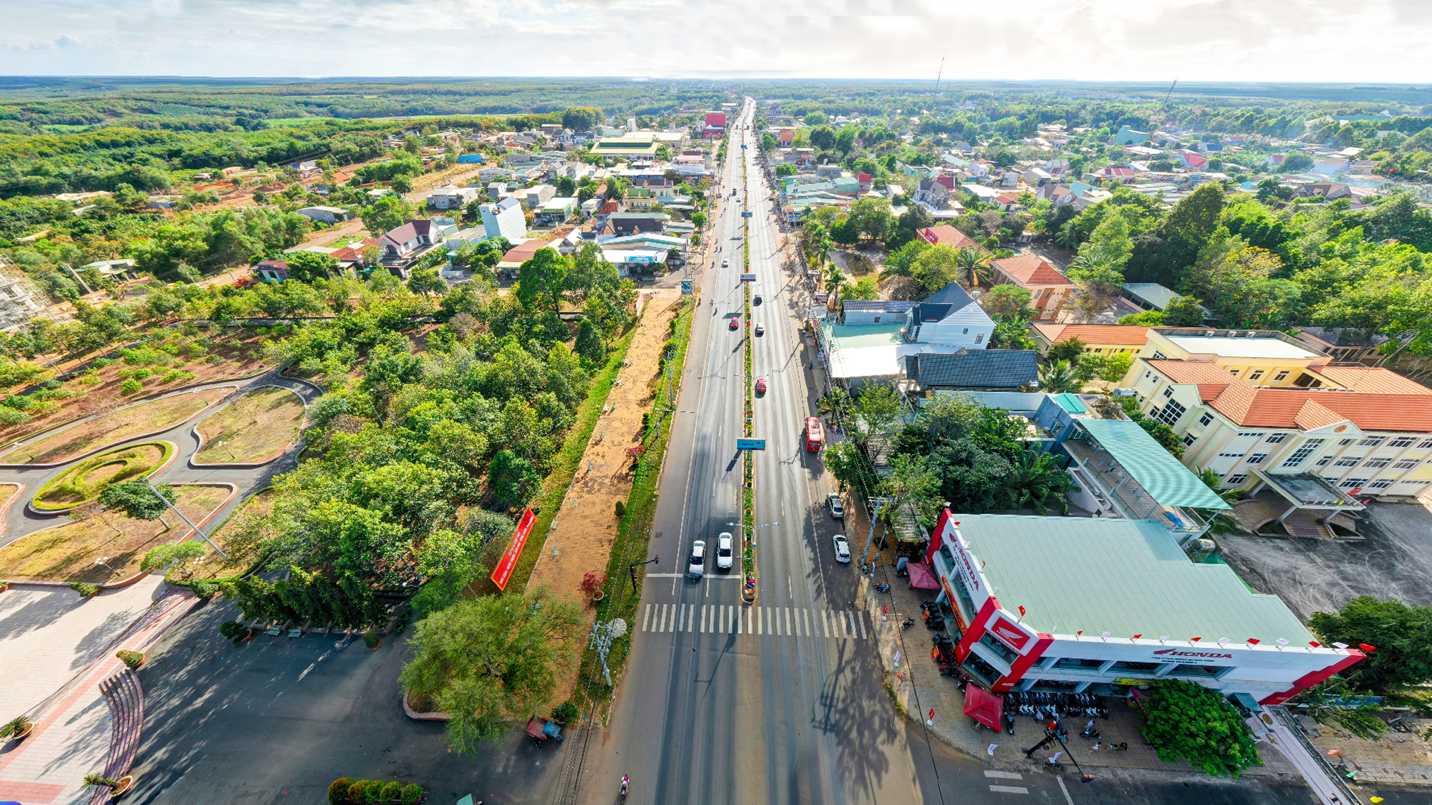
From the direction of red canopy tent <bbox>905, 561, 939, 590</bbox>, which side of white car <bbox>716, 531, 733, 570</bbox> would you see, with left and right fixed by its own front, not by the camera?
left

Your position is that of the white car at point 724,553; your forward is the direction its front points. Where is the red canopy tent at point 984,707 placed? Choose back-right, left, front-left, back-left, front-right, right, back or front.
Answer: front-left

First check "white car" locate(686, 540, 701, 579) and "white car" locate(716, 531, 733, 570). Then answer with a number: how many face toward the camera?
2

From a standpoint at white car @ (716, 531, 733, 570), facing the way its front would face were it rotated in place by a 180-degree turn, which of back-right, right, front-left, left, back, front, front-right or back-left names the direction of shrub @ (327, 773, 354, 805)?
back-left

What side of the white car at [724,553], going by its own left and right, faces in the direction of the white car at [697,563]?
right

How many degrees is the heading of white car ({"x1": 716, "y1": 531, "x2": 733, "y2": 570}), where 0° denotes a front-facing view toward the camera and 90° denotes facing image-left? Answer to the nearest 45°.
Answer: approximately 0°

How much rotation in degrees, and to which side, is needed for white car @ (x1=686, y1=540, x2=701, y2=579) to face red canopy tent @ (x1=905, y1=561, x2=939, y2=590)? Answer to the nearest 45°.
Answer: approximately 90° to its left

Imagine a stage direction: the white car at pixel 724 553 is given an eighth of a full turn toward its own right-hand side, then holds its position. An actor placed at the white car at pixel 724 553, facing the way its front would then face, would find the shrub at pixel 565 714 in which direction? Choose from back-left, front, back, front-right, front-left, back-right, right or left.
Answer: front
